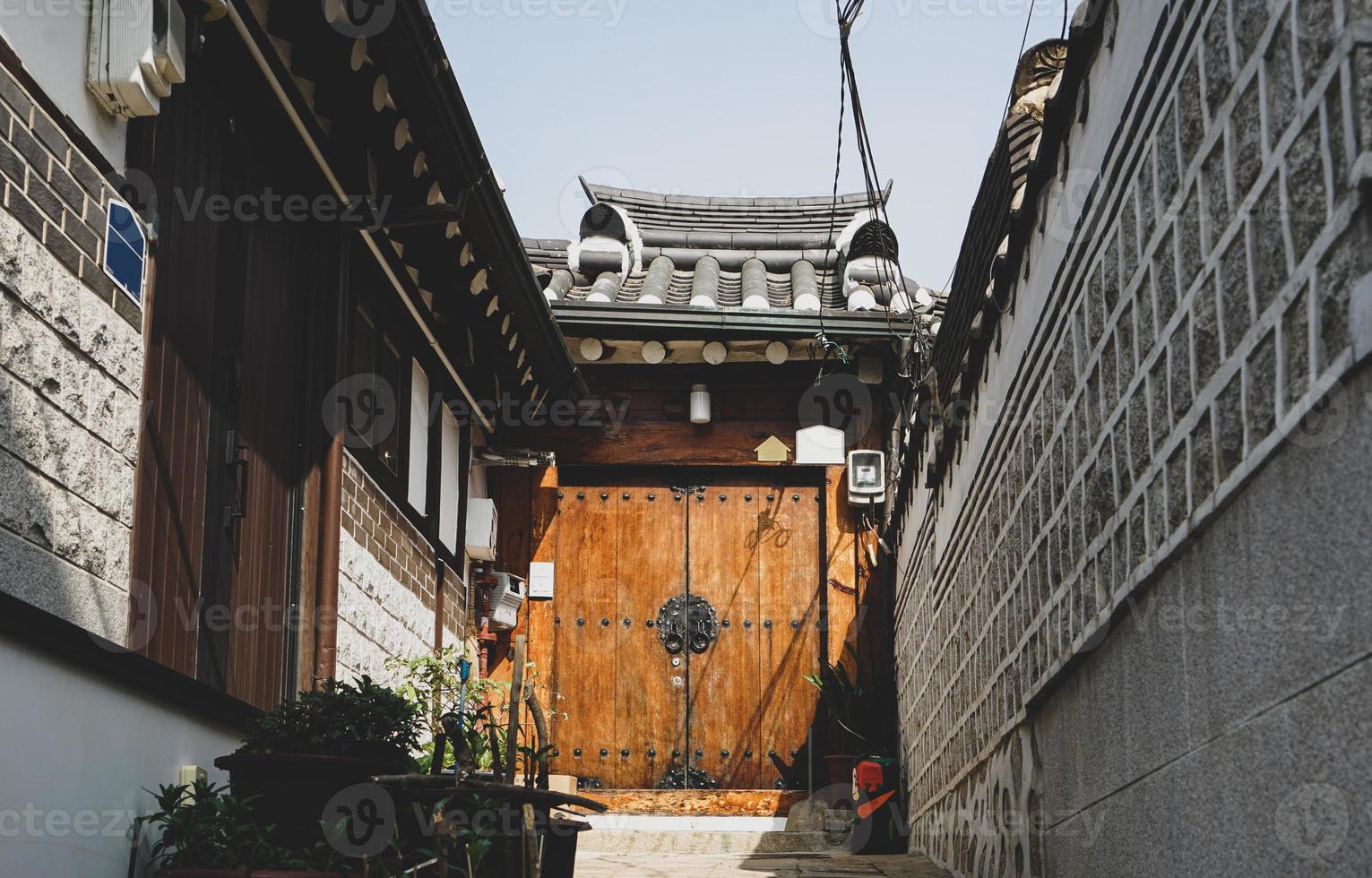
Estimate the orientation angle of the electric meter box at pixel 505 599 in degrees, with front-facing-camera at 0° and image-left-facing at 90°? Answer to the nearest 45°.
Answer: approximately 315°

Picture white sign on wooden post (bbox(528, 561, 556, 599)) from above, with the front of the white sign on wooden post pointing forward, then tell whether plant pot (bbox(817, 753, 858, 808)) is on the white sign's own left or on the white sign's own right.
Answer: on the white sign's own left

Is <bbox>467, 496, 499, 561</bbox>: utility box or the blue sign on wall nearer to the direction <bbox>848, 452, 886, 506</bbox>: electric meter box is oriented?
the blue sign on wall

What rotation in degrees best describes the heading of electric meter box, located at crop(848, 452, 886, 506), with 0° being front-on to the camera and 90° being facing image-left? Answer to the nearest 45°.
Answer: approximately 0°

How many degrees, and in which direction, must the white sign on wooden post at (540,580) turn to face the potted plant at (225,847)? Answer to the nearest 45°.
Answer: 0° — it already faces it
